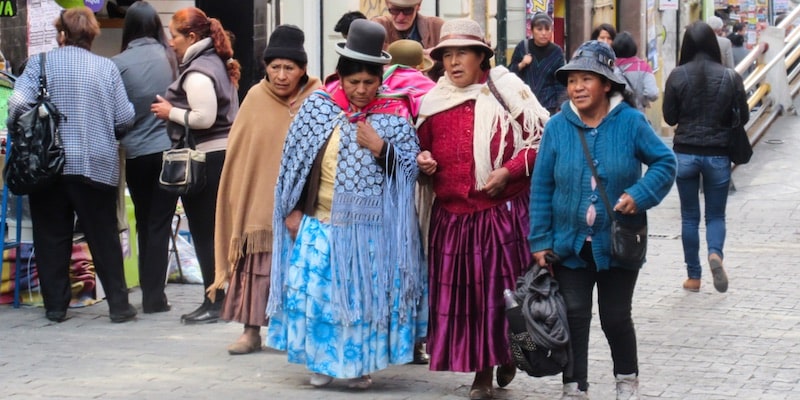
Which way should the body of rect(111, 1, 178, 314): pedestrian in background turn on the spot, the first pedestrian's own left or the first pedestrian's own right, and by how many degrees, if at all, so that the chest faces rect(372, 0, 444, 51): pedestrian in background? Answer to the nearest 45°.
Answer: approximately 90° to the first pedestrian's own right

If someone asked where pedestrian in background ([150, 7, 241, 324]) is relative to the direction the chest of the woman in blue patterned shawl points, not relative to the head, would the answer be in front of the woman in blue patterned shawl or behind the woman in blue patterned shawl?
behind

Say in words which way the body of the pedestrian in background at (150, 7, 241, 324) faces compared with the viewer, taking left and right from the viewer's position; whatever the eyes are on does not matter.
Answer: facing to the left of the viewer

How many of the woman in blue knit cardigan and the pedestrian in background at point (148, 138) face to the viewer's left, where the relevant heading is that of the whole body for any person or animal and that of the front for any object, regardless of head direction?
0

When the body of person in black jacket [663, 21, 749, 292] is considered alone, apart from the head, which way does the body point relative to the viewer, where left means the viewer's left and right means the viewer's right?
facing away from the viewer

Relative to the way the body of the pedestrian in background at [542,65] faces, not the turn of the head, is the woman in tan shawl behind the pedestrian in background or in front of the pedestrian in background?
in front

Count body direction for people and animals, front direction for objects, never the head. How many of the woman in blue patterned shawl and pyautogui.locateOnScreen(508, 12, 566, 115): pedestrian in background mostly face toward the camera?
2

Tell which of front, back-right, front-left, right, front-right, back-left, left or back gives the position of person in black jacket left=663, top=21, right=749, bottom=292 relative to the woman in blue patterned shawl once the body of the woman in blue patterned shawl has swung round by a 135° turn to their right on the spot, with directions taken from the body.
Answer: right

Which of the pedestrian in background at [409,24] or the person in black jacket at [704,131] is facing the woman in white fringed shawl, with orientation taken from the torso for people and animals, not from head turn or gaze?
the pedestrian in background

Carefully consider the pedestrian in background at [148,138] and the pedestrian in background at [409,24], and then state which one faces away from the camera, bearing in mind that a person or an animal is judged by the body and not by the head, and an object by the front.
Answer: the pedestrian in background at [148,138]

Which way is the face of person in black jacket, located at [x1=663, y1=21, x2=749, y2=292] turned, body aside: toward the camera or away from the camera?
away from the camera

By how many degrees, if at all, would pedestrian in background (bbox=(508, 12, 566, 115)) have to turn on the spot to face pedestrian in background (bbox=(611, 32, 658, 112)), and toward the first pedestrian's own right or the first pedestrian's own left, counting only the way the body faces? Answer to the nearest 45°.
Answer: approximately 90° to the first pedestrian's own left
